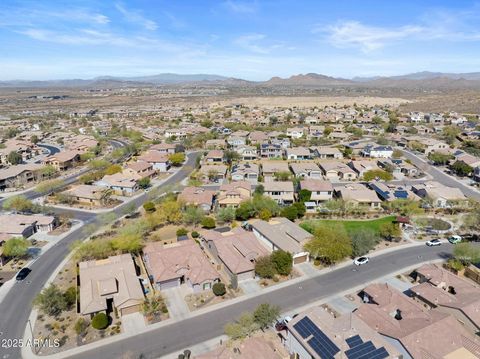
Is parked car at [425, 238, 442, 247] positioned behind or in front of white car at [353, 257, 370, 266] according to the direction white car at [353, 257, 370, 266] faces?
behind

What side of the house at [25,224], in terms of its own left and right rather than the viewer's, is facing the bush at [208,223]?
front

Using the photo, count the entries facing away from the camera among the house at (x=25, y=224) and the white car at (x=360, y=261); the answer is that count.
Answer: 0

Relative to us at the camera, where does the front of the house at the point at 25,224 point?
facing the viewer and to the right of the viewer

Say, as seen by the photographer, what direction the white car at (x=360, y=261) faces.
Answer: facing the viewer and to the left of the viewer

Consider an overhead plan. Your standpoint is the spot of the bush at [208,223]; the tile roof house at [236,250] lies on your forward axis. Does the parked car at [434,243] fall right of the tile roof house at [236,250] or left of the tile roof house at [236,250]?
left

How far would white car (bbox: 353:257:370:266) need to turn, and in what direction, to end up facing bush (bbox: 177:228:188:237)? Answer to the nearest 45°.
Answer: approximately 45° to its right

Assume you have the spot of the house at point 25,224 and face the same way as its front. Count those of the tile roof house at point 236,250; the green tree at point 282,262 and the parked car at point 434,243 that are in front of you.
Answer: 3

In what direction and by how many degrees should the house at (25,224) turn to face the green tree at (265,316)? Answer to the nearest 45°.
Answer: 0° — it already faces it

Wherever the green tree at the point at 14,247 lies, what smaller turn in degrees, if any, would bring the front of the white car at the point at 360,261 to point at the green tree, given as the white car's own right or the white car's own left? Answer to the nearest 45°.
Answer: approximately 45° to the white car's own right
